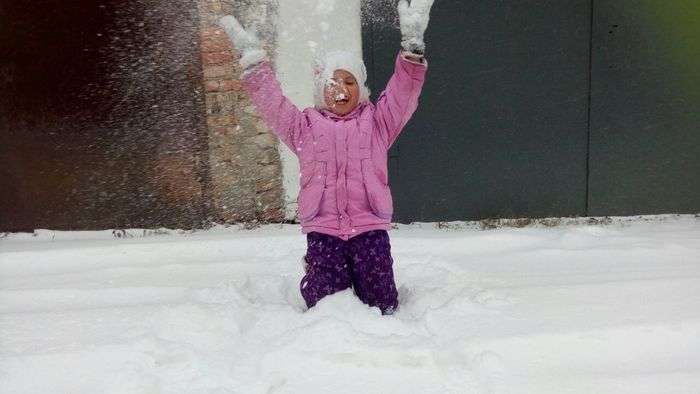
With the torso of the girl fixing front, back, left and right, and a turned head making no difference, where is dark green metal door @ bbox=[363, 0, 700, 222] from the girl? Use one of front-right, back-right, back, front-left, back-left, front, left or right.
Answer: back-left

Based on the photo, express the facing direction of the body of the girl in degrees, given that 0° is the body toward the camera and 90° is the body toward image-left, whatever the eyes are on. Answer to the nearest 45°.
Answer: approximately 0°

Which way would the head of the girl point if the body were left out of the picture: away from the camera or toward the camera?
toward the camera
